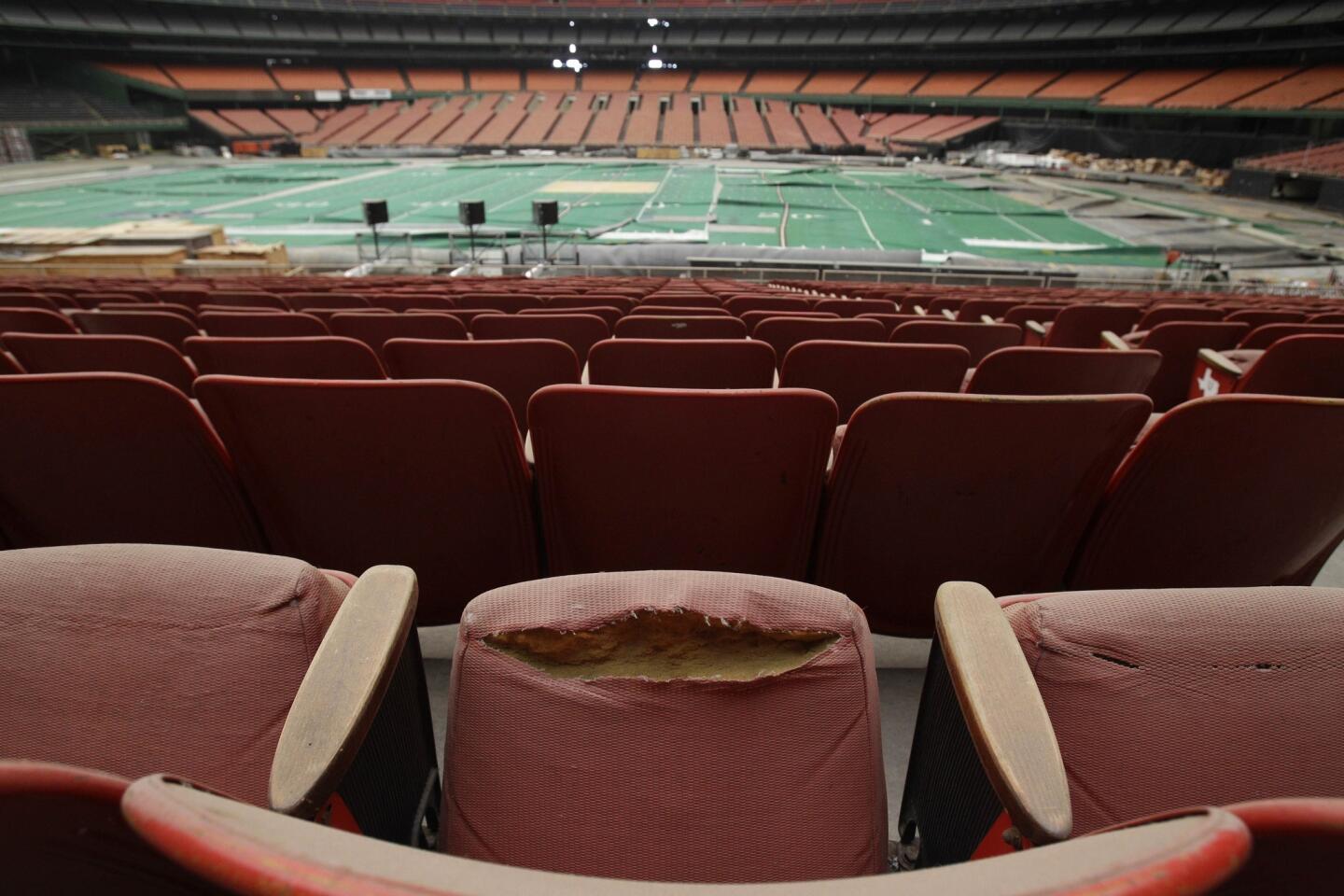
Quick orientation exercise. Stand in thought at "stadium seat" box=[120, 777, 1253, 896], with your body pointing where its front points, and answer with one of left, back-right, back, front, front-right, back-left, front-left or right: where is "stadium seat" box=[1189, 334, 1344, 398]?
front-right

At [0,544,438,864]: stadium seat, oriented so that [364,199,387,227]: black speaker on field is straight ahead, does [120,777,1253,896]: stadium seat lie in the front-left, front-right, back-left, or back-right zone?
back-right

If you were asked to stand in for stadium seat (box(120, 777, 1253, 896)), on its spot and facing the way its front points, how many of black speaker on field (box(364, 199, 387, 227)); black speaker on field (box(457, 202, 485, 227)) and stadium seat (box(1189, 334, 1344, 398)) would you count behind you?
0

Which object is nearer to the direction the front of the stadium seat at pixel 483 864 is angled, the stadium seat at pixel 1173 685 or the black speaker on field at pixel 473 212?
the black speaker on field

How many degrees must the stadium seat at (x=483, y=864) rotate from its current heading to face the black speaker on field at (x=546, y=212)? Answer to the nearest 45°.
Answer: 0° — it already faces it

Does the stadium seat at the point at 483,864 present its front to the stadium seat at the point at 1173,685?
no

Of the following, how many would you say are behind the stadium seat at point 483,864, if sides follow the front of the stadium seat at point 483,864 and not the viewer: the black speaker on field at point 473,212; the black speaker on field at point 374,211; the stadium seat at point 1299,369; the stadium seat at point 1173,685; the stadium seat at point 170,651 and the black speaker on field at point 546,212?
0

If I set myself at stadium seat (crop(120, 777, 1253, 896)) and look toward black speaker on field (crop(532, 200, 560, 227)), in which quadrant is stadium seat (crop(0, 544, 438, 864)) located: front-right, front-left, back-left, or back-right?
front-left

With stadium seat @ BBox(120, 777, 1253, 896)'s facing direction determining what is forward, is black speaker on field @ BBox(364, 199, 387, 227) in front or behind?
in front

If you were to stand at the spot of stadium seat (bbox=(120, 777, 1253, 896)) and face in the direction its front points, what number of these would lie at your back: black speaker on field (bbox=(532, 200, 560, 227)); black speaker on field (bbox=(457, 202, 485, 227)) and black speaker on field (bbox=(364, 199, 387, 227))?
0

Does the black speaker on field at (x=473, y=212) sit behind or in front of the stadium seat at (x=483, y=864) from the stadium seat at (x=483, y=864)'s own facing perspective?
in front

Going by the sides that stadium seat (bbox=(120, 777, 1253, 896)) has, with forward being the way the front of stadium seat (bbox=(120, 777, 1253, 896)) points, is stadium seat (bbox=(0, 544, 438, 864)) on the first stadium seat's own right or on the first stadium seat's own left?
on the first stadium seat's own left

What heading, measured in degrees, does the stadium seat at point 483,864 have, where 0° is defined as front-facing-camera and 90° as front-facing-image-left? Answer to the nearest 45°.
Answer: approximately 180°
